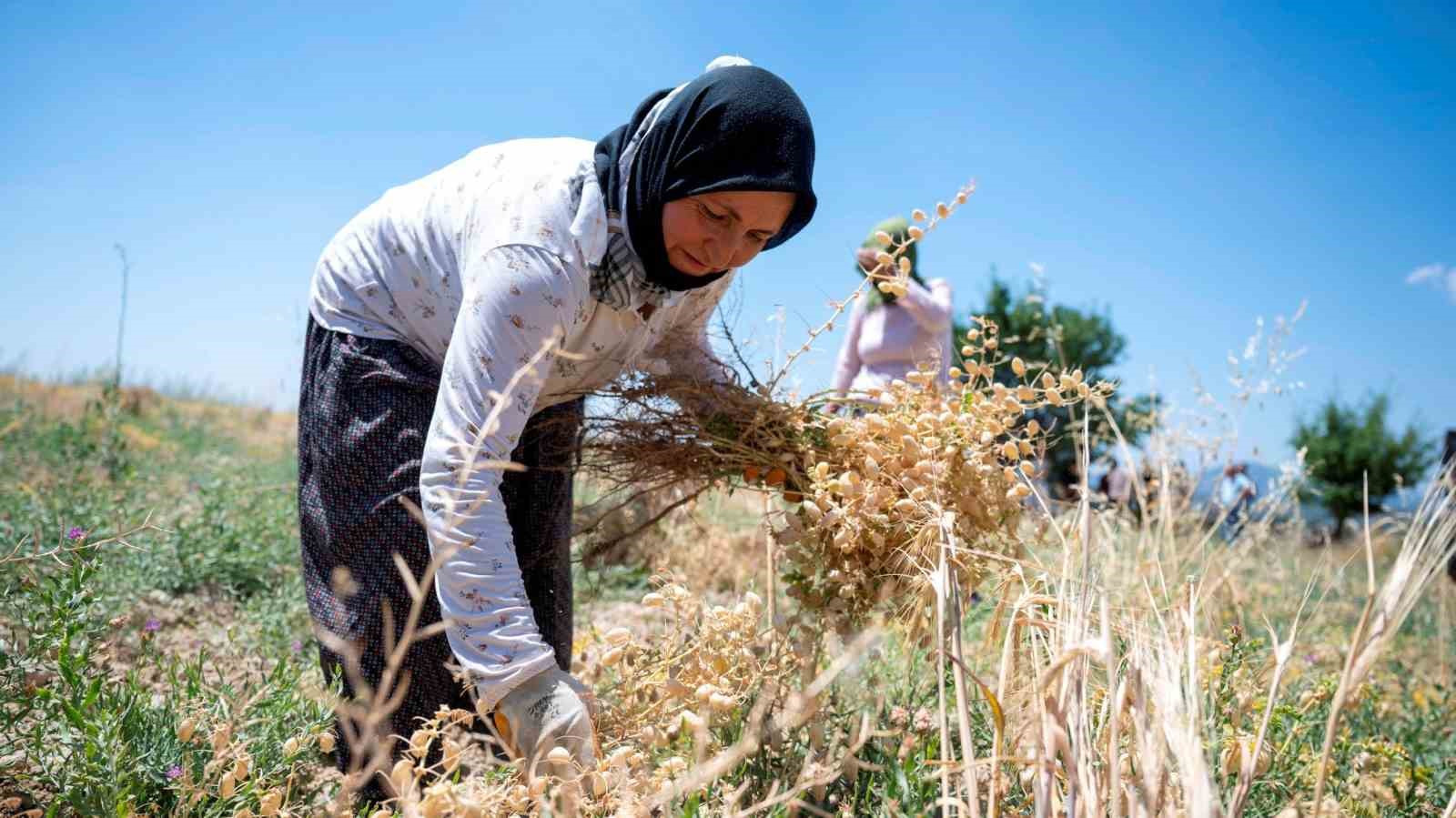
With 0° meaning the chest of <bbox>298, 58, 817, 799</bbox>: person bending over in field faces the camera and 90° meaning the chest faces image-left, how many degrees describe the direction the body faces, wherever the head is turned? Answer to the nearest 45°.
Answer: approximately 315°

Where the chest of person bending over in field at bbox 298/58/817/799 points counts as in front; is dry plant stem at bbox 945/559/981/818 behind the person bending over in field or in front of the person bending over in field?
in front

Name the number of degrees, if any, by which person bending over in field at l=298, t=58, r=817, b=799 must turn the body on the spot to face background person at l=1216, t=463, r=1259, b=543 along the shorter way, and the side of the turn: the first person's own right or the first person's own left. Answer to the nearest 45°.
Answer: approximately 90° to the first person's own left

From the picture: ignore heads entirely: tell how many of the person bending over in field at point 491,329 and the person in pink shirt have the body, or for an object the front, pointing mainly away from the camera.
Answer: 0

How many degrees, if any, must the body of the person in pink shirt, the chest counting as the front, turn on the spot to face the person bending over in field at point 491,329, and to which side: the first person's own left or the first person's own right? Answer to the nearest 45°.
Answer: approximately 45° to the first person's own left

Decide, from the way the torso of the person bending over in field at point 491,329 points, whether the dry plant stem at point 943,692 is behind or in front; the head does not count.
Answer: in front

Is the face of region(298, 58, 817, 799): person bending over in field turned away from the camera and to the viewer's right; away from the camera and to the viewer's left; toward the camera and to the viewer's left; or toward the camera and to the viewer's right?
toward the camera and to the viewer's right

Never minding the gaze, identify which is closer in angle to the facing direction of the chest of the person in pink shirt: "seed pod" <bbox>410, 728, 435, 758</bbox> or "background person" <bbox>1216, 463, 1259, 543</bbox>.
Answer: the seed pod

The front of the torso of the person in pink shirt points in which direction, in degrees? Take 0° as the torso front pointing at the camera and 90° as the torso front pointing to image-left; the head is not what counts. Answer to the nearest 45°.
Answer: approximately 45°

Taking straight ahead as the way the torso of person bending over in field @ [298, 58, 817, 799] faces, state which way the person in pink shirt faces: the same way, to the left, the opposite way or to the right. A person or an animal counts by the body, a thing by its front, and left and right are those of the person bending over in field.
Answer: to the right

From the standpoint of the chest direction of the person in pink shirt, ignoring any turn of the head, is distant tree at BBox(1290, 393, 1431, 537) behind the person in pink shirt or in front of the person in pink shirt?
behind

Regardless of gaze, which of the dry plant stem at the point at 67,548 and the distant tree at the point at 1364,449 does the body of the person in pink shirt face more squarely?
the dry plant stem
